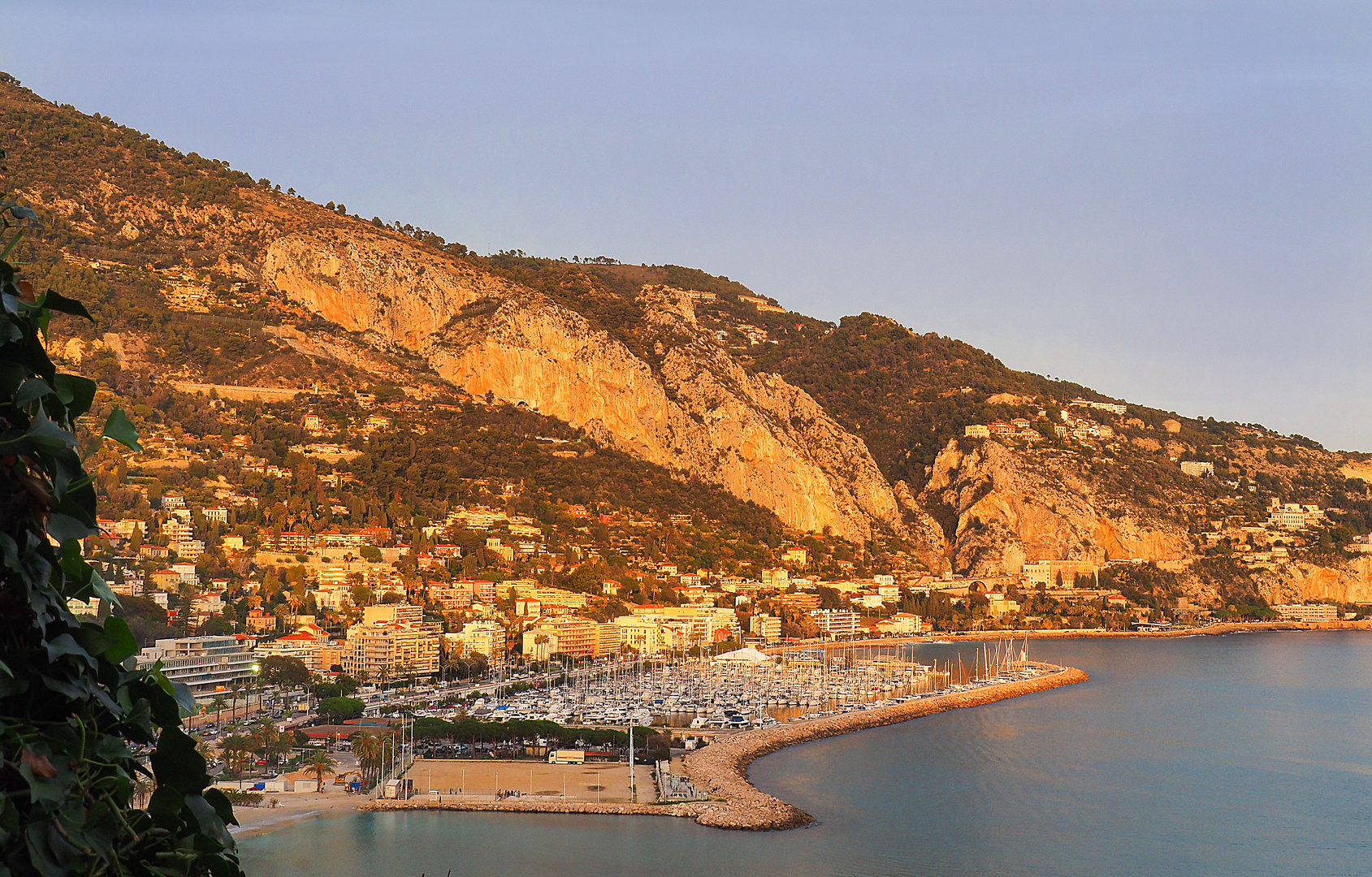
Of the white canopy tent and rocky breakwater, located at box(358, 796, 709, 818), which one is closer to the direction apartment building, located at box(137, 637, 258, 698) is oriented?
the rocky breakwater

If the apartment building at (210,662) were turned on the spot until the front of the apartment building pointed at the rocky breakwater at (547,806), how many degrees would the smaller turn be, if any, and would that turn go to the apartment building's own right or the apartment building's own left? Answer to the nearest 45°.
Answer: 0° — it already faces it

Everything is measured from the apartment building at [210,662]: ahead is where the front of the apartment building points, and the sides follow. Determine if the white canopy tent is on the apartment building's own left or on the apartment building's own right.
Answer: on the apartment building's own left

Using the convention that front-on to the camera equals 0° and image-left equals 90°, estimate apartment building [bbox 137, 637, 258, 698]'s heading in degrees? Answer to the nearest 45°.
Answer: approximately 315°

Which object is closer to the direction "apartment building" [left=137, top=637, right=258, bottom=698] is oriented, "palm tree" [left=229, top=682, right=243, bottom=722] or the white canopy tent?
the palm tree
